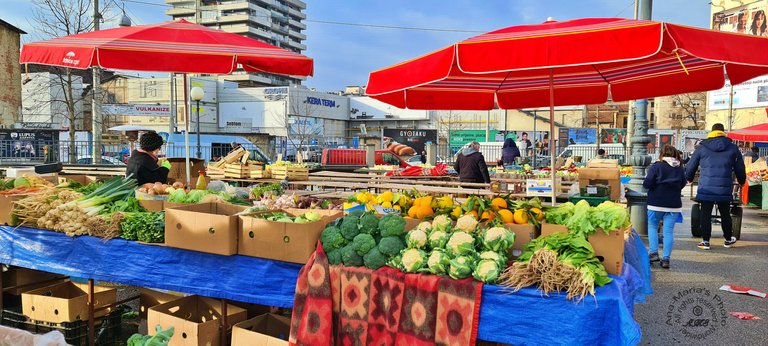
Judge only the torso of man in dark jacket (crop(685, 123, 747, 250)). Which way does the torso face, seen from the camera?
away from the camera

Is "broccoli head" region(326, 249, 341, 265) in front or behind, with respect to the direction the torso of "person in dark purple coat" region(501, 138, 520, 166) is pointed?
behind

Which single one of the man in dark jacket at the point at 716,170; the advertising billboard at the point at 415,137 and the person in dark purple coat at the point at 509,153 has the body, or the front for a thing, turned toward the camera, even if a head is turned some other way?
the advertising billboard

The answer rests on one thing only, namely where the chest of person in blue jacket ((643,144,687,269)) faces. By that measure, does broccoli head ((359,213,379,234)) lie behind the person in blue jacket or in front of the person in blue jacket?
behind

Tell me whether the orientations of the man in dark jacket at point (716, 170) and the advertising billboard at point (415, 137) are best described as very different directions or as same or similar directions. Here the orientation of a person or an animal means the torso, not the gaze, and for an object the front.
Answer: very different directions

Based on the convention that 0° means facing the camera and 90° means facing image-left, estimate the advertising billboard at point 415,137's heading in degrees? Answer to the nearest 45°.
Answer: approximately 0°

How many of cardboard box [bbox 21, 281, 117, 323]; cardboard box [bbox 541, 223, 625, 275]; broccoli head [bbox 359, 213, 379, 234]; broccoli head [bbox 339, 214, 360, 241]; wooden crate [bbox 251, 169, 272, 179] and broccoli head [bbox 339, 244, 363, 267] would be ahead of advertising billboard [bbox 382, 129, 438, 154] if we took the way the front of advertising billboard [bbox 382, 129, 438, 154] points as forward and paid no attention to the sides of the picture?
6

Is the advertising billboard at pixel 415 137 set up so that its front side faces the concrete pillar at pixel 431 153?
yes

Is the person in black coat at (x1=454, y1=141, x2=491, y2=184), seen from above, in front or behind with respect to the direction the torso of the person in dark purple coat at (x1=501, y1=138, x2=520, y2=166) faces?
behind

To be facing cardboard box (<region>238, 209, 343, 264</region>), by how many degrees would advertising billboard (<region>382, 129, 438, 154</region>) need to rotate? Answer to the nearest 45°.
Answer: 0° — it already faces it

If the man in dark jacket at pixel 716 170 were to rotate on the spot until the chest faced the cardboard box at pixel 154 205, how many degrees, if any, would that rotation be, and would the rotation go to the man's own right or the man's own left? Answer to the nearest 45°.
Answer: approximately 135° to the man's own left

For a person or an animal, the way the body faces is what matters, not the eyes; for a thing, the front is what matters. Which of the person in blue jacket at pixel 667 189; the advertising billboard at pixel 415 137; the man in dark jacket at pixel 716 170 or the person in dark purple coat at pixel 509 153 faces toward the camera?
the advertising billboard
